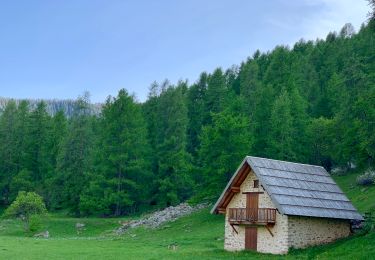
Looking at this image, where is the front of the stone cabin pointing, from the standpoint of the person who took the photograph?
facing the viewer and to the left of the viewer

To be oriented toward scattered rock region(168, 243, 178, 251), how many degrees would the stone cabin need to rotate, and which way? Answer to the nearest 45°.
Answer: approximately 45° to its right
